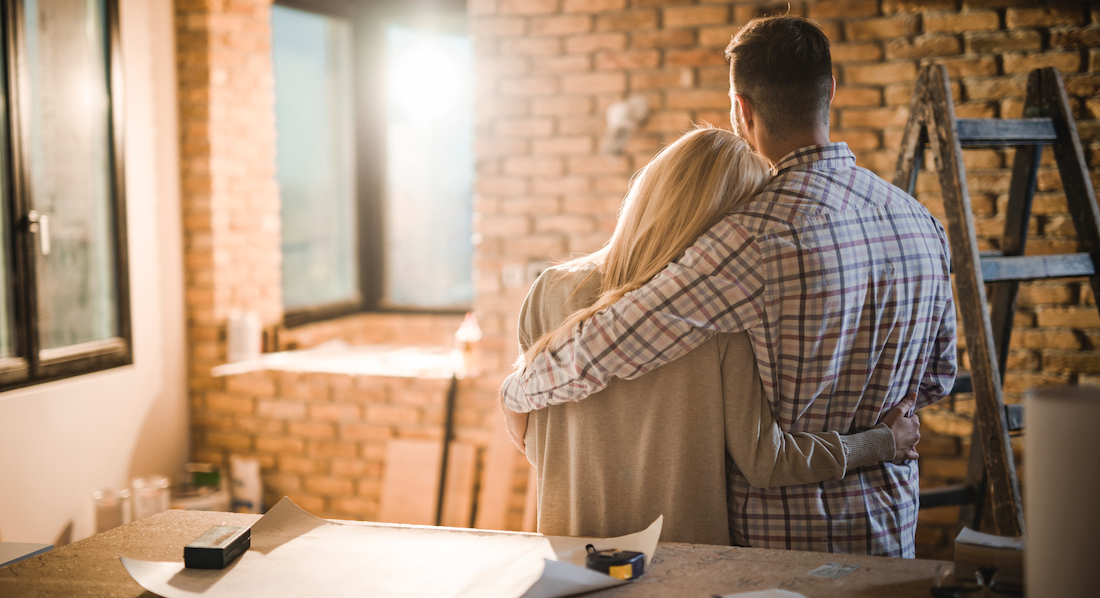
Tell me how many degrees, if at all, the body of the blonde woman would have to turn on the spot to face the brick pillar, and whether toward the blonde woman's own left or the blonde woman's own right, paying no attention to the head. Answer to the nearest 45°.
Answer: approximately 45° to the blonde woman's own left

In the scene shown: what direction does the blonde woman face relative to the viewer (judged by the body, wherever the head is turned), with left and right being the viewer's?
facing away from the viewer

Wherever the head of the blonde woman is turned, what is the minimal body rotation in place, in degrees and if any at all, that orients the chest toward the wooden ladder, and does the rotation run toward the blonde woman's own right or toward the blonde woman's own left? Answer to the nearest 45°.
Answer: approximately 45° to the blonde woman's own right
